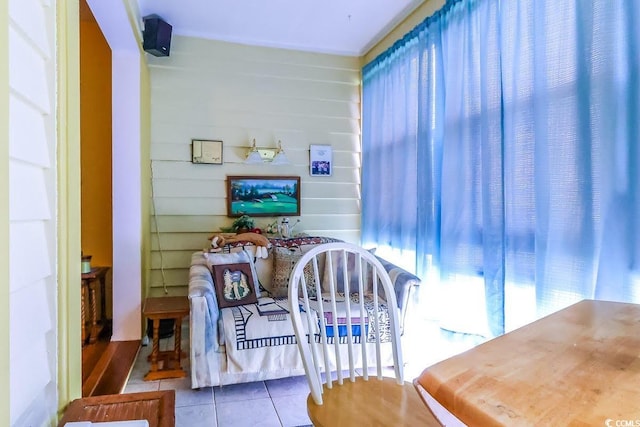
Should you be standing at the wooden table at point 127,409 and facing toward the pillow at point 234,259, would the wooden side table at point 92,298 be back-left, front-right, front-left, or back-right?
front-left

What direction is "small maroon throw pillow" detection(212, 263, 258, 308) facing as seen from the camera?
toward the camera

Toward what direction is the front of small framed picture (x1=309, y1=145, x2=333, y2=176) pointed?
toward the camera

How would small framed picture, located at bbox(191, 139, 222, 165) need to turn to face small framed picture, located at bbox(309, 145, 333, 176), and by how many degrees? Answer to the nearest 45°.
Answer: approximately 90° to its left

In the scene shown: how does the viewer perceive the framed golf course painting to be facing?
facing the viewer

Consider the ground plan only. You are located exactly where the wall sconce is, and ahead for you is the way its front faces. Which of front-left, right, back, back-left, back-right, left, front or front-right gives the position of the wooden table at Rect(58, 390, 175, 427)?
front

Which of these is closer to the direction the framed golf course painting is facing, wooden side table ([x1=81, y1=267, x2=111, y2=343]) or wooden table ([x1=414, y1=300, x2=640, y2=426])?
the wooden table

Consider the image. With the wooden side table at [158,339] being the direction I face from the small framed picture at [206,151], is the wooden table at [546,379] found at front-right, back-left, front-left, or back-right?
front-left

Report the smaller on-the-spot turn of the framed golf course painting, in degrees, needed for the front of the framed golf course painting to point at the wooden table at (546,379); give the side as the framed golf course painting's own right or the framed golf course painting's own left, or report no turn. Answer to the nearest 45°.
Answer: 0° — it already faces it
